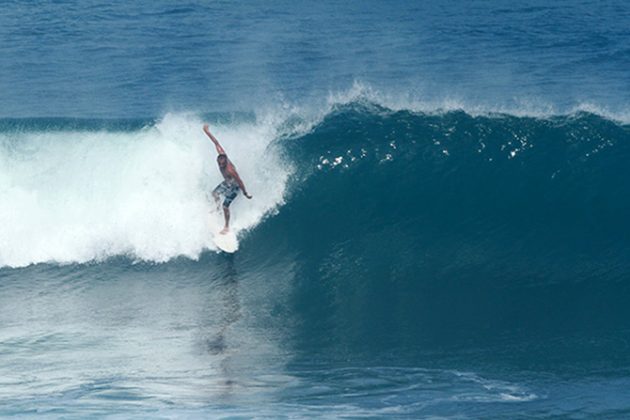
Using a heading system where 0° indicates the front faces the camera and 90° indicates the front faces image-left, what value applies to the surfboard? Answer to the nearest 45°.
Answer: approximately 315°
